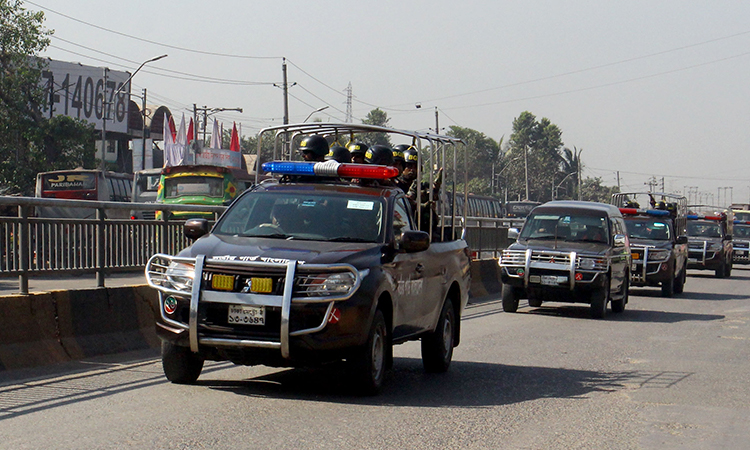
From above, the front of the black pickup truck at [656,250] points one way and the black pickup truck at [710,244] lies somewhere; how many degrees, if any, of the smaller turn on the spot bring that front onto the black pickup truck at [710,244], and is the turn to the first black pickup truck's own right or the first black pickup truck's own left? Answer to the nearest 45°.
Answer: approximately 180°

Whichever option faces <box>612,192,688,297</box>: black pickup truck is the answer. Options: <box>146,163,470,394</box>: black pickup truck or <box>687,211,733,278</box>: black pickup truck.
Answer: <box>687,211,733,278</box>: black pickup truck

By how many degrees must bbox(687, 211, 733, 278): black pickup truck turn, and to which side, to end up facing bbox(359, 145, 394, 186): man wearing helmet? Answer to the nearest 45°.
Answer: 0° — it already faces them

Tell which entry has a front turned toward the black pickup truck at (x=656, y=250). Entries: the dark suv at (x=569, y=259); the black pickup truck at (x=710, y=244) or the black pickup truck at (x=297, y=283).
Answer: the black pickup truck at (x=710, y=244)

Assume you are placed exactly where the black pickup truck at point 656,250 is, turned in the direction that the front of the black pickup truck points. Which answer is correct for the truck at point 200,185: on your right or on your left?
on your right

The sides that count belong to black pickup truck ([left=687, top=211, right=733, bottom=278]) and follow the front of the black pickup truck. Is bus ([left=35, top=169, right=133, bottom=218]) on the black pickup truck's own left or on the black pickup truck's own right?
on the black pickup truck's own right

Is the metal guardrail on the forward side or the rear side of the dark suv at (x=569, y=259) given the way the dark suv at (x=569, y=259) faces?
on the forward side

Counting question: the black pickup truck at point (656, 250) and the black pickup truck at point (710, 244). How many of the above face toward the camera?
2

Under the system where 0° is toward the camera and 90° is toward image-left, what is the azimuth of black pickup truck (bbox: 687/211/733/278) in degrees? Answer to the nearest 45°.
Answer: approximately 0°

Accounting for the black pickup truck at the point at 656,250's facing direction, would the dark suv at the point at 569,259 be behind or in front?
in front
